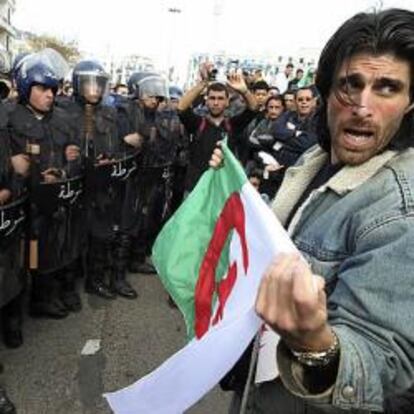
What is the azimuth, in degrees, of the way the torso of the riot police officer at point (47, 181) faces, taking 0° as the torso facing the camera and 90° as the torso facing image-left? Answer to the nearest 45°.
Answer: approximately 315°

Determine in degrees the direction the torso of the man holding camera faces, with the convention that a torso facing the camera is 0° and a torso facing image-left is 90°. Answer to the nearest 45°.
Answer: approximately 0°

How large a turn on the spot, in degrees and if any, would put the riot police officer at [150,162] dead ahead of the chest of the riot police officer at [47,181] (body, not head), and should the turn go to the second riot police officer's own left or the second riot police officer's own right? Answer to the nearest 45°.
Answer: approximately 90° to the second riot police officer's own left
